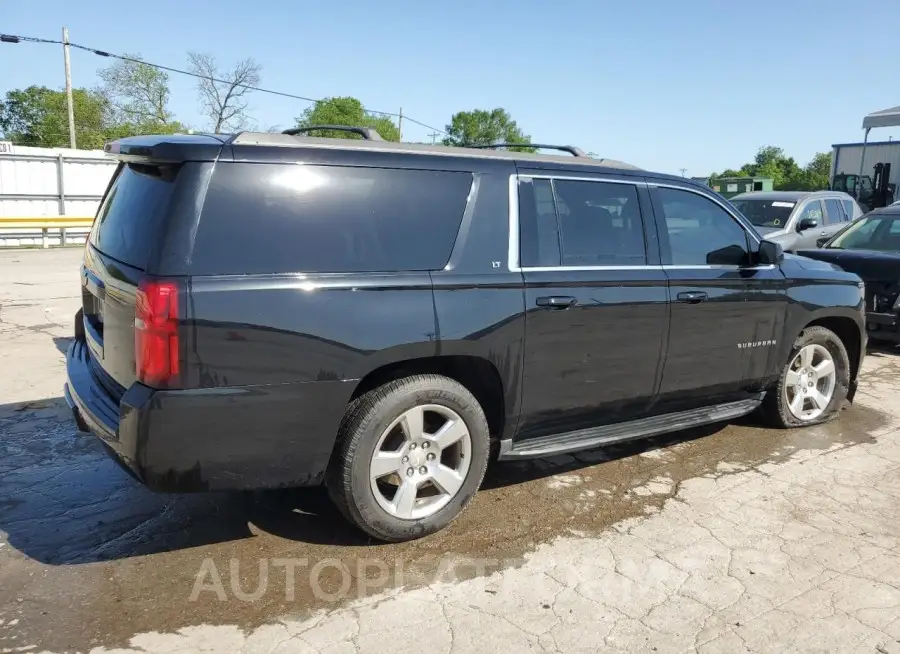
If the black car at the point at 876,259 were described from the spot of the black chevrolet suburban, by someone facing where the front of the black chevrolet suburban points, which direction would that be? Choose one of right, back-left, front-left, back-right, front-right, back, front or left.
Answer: front

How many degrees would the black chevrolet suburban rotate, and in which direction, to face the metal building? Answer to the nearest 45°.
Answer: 0° — it already faces it

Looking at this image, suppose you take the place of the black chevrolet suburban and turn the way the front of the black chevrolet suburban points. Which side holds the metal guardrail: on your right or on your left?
on your left

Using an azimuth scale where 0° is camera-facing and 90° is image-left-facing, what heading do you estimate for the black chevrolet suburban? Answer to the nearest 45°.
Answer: approximately 225°

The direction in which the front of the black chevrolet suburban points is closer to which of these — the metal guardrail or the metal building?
the metal building

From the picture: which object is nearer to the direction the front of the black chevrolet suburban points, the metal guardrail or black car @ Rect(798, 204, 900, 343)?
the black car

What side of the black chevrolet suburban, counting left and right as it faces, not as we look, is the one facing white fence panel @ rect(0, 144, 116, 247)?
left

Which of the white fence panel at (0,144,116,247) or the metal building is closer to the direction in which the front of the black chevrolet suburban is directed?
the metal building

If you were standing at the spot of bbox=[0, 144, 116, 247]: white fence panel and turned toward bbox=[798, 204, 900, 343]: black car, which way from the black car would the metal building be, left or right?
left
